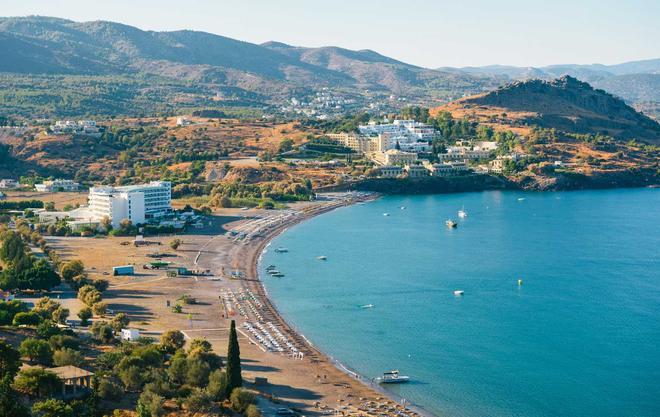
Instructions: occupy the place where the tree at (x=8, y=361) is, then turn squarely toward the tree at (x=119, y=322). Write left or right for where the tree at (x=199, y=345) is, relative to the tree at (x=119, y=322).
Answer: right
